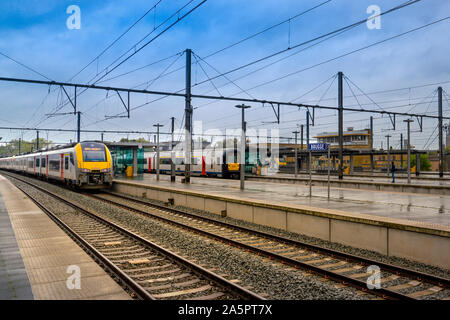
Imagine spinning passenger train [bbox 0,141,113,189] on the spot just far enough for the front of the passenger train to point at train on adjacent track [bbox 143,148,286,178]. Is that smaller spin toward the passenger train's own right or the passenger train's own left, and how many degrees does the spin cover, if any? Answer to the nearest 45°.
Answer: approximately 90° to the passenger train's own left

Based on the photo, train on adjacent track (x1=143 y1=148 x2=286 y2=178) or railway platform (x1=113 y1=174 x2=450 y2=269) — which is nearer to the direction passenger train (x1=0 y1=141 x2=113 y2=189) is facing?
the railway platform

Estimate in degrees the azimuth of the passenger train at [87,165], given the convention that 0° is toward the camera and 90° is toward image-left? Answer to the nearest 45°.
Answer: approximately 315°
